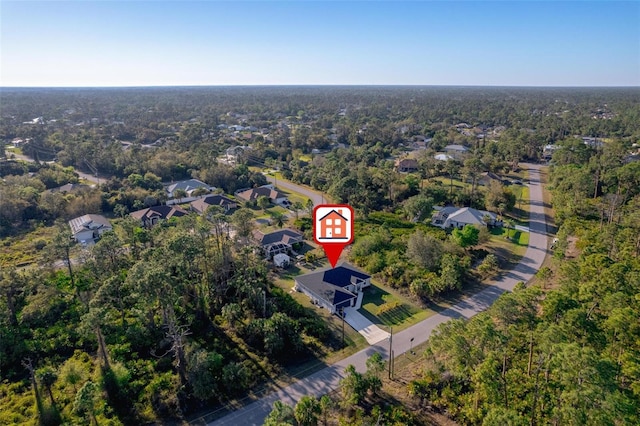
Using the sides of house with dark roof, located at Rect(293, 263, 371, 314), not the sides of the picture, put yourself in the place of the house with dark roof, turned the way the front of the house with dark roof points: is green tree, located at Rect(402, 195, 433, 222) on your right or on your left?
on your left

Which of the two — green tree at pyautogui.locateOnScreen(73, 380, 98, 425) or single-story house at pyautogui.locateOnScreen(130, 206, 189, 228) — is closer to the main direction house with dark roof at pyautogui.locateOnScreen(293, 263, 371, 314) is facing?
the green tree

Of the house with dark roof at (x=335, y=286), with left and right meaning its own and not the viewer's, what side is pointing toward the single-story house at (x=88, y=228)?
back

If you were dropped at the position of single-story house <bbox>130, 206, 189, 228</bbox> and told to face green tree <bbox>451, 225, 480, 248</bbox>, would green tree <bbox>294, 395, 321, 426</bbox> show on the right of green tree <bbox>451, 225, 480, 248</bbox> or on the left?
right

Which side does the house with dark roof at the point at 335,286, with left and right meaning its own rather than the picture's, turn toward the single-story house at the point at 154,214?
back

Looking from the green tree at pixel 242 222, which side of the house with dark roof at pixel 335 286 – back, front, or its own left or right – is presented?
back

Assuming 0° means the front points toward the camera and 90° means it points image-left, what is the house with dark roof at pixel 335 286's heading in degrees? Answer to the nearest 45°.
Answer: approximately 315°

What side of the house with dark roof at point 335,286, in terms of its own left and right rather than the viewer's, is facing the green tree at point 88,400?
right

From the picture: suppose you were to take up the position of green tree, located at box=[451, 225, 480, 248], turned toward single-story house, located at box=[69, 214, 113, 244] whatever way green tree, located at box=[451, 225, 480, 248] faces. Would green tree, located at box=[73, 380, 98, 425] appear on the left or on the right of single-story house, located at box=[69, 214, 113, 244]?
left
